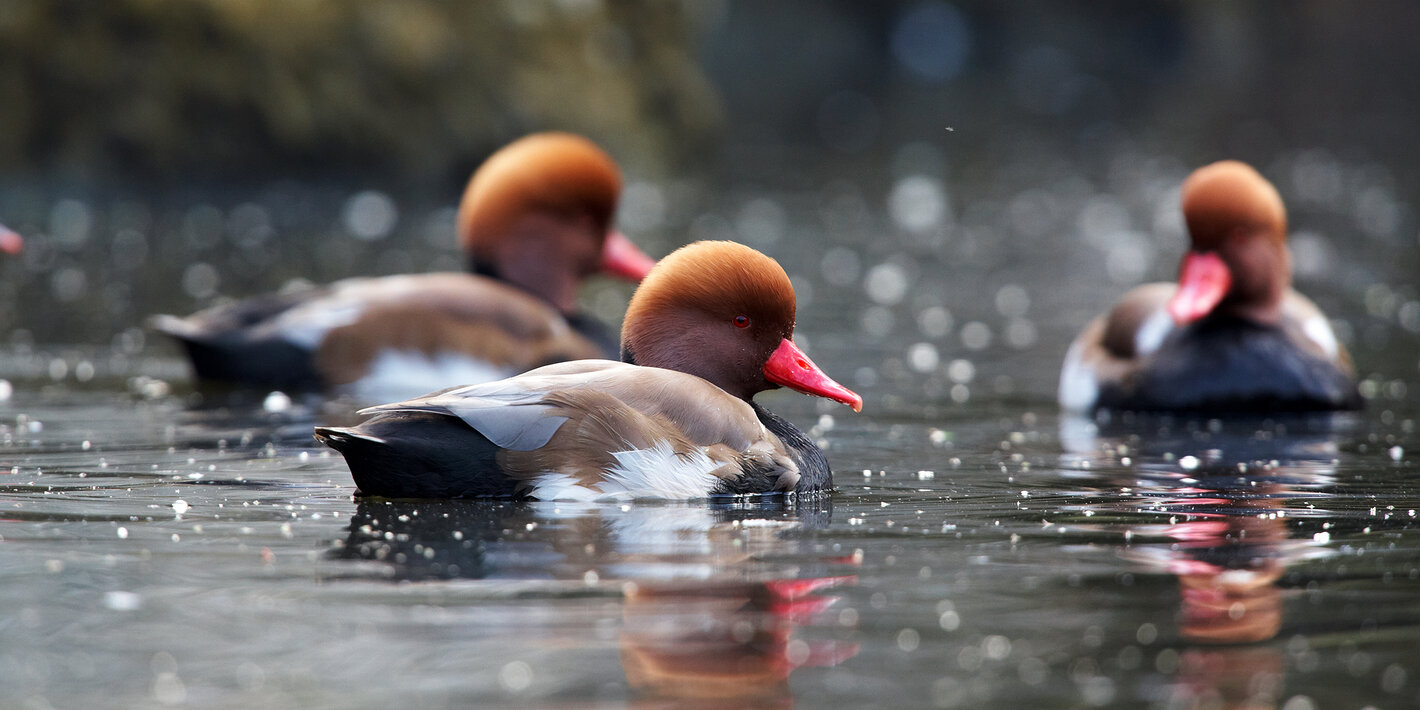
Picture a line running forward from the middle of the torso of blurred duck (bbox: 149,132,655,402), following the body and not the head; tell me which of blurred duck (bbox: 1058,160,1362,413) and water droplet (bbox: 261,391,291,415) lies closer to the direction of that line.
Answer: the blurred duck

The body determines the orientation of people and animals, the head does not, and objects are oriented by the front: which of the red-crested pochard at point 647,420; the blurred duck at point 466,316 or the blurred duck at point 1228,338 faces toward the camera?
the blurred duck at point 1228,338

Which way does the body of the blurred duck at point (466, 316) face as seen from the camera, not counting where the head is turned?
to the viewer's right

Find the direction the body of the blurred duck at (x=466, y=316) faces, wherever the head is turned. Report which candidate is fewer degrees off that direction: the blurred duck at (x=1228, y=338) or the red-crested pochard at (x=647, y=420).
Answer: the blurred duck

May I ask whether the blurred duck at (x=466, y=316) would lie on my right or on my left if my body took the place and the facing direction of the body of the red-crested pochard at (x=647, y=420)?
on my left

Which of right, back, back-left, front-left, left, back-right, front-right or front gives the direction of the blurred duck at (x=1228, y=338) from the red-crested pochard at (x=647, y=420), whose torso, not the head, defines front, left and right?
front-left

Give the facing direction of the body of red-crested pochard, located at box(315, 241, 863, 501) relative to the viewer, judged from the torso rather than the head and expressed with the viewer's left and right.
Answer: facing to the right of the viewer

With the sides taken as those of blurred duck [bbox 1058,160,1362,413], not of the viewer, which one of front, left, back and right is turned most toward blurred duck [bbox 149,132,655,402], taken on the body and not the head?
right

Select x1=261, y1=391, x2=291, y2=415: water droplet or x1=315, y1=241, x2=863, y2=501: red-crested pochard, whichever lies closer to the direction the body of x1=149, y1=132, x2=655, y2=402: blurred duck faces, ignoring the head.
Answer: the red-crested pochard

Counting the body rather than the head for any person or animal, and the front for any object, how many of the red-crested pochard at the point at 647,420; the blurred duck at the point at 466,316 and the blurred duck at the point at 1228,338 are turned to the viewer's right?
2

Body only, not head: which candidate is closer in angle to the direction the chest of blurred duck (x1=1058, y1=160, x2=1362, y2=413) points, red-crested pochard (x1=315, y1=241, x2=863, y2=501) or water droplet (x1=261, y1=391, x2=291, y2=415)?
the red-crested pochard
